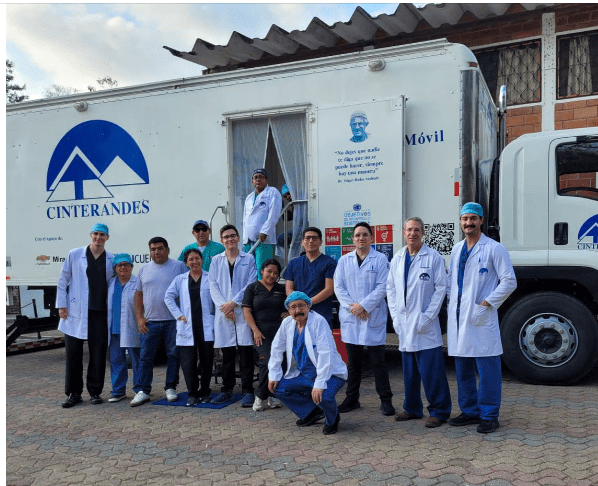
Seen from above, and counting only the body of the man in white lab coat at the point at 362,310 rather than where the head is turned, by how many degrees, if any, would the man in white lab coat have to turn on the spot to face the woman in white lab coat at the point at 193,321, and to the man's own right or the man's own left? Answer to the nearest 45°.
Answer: approximately 90° to the man's own right

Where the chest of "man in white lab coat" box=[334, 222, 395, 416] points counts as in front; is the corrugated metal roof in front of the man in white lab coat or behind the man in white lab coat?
behind

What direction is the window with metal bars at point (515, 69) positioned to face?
toward the camera

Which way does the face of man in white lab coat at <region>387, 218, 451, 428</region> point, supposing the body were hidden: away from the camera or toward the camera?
toward the camera

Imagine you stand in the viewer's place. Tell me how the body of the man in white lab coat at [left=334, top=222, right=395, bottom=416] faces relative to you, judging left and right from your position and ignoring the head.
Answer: facing the viewer

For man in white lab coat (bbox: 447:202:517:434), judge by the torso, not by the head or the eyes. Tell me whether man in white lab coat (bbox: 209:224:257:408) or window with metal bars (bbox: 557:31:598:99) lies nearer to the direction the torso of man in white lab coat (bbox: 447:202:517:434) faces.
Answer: the man in white lab coat

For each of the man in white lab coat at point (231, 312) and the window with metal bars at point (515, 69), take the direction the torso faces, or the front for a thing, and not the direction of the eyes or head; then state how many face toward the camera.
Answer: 2

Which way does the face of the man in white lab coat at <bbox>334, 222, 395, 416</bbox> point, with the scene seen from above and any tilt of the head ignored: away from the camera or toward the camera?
toward the camera

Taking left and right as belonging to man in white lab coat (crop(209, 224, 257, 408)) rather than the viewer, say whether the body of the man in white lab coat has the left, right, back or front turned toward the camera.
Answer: front

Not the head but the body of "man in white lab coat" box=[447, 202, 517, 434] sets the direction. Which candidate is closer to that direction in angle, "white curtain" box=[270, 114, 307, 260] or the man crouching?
the man crouching

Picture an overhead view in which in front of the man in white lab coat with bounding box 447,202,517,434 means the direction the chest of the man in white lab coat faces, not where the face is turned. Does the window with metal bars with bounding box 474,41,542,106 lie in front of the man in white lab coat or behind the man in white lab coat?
behind

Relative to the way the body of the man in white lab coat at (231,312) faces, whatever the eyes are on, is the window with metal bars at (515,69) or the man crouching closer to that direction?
the man crouching

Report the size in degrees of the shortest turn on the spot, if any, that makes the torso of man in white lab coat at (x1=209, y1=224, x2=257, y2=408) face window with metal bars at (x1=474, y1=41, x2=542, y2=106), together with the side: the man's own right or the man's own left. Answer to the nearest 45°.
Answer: approximately 135° to the man's own left
